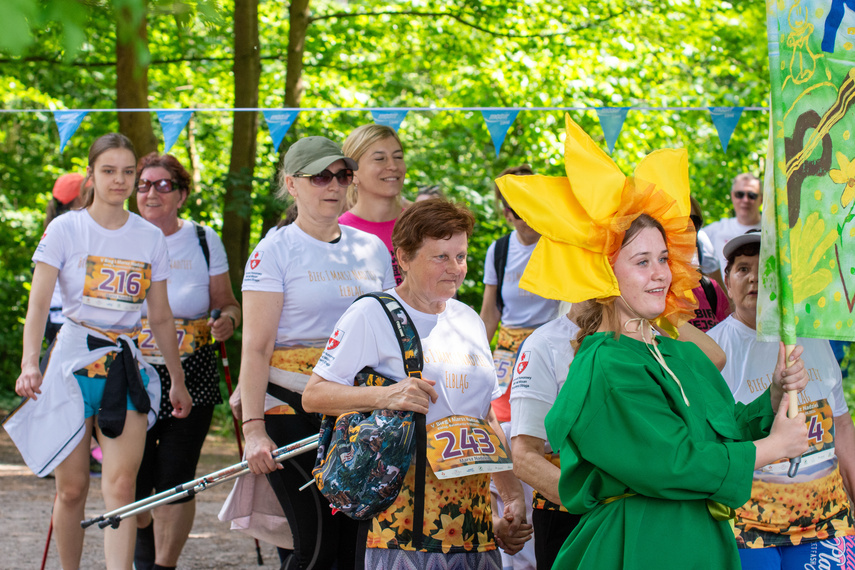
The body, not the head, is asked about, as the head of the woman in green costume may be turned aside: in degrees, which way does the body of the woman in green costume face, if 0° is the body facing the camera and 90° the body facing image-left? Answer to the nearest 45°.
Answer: approximately 315°

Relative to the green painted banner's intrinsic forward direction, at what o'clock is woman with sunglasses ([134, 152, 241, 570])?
The woman with sunglasses is roughly at 4 o'clock from the green painted banner.

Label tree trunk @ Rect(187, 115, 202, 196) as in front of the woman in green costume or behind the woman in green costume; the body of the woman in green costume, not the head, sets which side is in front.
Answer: behind

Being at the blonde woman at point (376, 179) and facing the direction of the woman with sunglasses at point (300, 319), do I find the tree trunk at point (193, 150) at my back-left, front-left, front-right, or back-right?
back-right

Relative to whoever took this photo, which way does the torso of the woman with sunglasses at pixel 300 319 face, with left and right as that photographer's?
facing the viewer and to the right of the viewer

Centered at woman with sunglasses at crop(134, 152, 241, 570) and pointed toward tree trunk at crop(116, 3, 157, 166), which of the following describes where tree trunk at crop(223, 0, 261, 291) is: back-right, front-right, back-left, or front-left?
front-right

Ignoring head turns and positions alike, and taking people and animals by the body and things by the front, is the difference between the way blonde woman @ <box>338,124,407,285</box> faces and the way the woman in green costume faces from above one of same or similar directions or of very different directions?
same or similar directions

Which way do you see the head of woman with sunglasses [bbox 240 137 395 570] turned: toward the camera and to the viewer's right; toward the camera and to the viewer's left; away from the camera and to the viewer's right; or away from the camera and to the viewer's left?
toward the camera and to the viewer's right

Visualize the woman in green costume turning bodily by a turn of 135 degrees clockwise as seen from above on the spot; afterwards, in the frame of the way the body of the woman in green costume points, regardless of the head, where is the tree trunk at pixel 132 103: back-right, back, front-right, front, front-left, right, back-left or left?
front-right

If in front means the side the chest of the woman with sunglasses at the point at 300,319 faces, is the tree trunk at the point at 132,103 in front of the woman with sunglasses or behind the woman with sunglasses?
behind

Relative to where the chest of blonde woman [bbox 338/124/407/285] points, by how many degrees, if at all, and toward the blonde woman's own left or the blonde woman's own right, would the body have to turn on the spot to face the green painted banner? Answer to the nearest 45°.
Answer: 0° — they already face it

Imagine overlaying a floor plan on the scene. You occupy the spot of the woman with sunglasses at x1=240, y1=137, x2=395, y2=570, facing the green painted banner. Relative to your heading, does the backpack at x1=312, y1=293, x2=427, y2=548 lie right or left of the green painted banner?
right

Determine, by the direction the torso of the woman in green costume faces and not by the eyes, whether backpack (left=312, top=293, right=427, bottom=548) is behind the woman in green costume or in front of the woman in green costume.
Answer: behind

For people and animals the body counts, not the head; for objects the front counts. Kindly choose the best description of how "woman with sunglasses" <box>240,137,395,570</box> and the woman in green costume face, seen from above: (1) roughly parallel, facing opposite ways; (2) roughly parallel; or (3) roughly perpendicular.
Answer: roughly parallel

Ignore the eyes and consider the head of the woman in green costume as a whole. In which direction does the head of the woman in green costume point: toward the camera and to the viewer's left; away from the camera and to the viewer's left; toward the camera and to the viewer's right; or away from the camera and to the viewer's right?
toward the camera and to the viewer's right

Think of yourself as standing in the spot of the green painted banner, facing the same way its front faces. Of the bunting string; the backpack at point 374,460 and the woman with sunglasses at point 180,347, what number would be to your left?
0

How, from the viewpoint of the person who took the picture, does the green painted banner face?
facing the viewer
